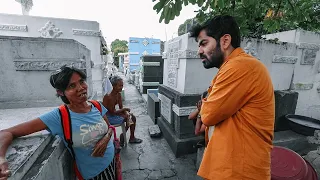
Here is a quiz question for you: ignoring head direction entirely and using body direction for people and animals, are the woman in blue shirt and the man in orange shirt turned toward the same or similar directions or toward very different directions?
very different directions

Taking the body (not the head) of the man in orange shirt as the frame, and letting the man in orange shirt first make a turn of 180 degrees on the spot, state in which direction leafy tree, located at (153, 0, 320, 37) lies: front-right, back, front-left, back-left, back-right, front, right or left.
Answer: left

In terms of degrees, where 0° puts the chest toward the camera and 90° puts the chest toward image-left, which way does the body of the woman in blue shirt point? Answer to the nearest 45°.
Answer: approximately 315°

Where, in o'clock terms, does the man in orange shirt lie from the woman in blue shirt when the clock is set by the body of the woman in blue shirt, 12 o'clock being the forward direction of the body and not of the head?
The man in orange shirt is roughly at 12 o'clock from the woman in blue shirt.

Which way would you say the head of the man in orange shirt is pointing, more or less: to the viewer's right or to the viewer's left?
to the viewer's left

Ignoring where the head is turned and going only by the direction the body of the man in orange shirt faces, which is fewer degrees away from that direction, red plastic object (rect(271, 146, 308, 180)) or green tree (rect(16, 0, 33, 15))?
the green tree

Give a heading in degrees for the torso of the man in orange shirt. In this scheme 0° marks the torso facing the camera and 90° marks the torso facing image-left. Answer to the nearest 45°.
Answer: approximately 90°

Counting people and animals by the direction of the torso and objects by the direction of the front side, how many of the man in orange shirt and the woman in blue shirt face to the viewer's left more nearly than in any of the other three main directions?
1

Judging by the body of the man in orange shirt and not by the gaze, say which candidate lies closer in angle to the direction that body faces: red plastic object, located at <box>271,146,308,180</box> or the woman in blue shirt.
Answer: the woman in blue shirt
